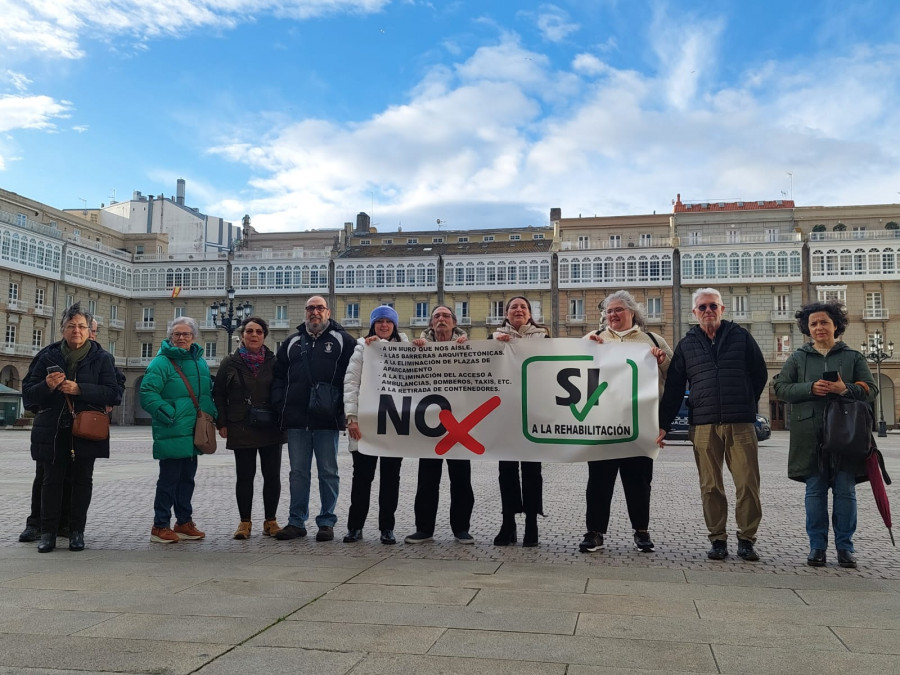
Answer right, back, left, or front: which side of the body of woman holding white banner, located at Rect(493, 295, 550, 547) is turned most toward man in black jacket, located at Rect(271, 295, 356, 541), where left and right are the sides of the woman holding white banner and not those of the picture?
right

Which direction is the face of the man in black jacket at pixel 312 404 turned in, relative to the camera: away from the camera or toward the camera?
toward the camera

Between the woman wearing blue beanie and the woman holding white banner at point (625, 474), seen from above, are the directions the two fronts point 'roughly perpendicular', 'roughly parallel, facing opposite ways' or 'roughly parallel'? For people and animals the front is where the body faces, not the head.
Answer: roughly parallel

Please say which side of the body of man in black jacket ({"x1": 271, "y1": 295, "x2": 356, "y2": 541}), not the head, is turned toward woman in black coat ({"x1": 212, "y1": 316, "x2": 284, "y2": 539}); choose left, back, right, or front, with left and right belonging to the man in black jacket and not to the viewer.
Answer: right

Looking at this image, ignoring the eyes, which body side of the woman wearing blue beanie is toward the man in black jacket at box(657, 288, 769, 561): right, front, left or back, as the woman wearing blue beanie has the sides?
left

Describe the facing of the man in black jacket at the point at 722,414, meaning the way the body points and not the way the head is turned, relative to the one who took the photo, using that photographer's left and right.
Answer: facing the viewer

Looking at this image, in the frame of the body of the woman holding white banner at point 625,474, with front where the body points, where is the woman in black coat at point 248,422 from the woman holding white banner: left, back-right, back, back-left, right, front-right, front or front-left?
right

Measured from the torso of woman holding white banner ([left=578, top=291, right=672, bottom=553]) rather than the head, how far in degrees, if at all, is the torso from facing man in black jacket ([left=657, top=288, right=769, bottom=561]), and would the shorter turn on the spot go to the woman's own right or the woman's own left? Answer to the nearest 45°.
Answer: approximately 90° to the woman's own left

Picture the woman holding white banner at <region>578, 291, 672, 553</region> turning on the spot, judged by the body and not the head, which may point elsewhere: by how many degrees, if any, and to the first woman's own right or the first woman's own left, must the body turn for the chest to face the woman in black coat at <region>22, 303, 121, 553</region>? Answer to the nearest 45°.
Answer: approximately 90° to the first woman's own right

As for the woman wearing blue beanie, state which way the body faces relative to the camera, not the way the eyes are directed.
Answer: toward the camera
